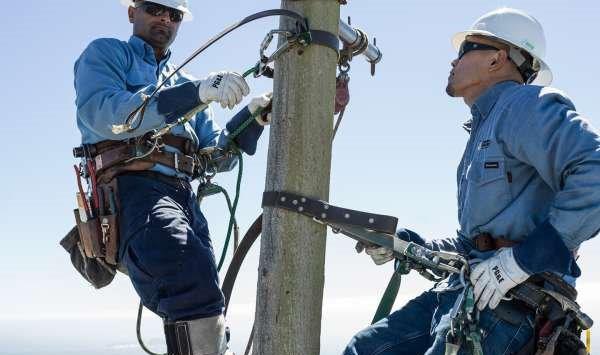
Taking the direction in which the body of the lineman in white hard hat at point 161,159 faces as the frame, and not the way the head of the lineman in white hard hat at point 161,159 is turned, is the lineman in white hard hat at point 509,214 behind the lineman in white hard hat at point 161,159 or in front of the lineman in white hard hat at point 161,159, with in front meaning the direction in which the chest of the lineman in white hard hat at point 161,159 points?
in front

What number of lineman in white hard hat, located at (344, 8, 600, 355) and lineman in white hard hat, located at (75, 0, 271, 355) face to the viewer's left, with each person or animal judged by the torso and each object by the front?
1

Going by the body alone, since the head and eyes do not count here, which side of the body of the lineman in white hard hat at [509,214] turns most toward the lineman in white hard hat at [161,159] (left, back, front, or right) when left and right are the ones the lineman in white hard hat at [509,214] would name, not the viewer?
front

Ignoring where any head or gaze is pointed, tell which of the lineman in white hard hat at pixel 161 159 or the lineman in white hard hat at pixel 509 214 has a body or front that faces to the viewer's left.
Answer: the lineman in white hard hat at pixel 509 214

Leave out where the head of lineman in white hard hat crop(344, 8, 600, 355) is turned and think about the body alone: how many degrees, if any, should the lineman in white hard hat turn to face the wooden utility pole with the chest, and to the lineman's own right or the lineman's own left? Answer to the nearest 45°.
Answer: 0° — they already face it

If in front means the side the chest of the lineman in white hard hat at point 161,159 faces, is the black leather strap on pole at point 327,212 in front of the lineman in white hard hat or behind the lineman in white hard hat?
in front

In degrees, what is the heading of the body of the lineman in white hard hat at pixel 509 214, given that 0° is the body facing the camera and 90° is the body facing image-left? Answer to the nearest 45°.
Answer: approximately 90°

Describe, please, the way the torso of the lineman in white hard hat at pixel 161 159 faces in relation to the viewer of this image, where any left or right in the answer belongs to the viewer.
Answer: facing the viewer and to the right of the viewer
